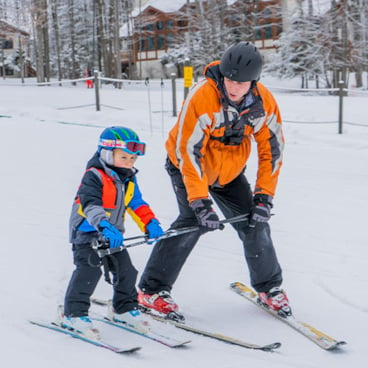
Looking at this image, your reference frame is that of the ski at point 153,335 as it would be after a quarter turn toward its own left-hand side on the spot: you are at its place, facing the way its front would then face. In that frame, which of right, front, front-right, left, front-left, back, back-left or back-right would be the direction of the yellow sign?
front-left

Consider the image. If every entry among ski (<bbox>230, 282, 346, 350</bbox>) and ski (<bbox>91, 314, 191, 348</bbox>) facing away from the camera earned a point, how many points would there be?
0

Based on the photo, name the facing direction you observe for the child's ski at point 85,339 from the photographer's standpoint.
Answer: facing the viewer and to the right of the viewer

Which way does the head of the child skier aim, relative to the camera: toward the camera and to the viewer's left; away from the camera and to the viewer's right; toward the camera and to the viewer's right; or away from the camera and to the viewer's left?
toward the camera and to the viewer's right

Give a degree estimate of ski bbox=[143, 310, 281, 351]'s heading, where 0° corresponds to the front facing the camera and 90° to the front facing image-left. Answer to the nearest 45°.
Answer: approximately 315°
